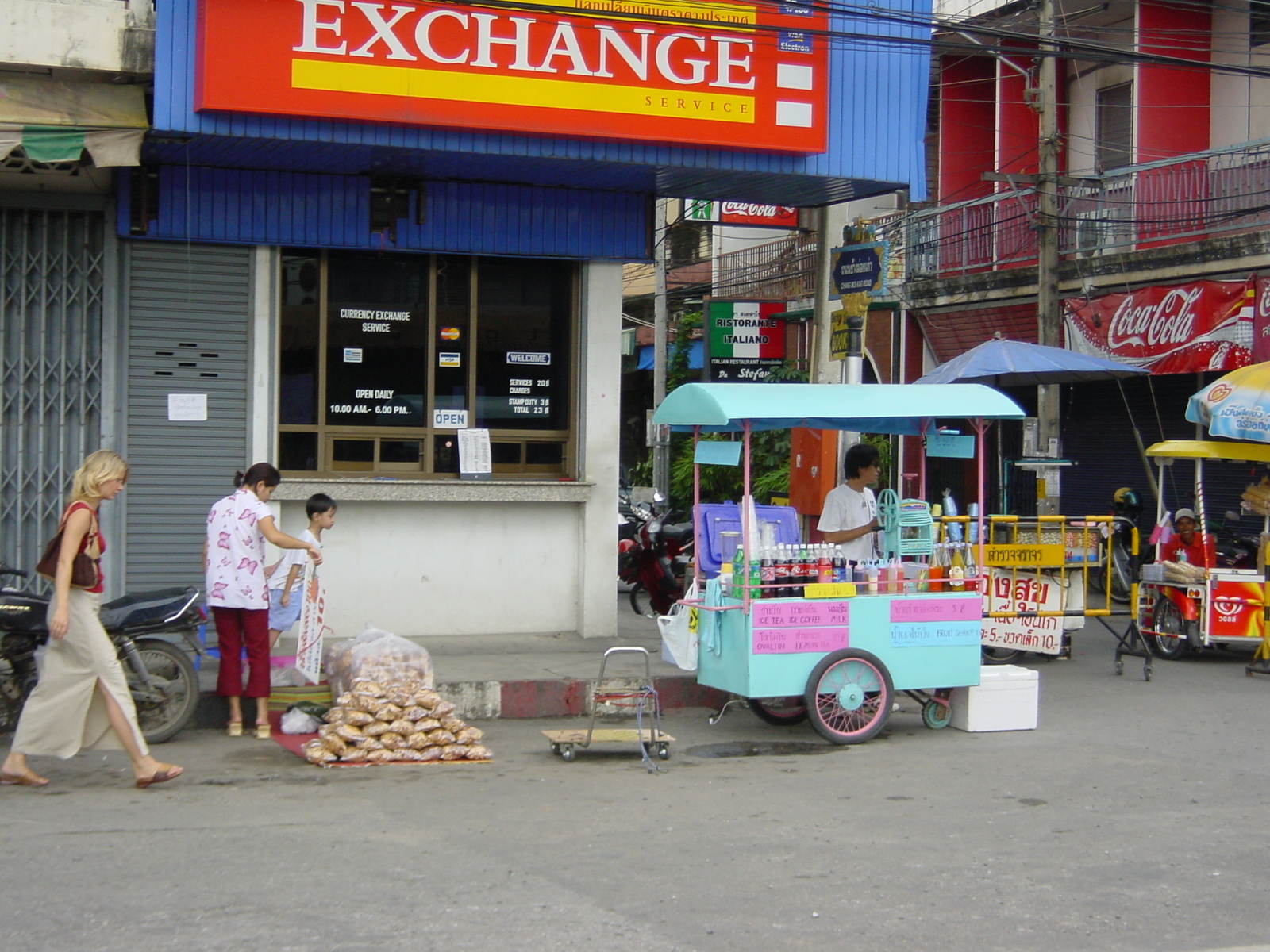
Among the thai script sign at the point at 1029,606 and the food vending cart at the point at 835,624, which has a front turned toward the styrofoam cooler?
the thai script sign

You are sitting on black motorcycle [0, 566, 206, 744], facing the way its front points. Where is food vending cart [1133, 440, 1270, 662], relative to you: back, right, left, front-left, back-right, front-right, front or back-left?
back

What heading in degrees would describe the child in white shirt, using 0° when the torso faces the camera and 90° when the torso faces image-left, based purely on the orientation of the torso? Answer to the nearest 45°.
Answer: approximately 270°

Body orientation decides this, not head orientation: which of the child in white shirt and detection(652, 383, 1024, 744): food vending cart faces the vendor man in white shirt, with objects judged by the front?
the child in white shirt

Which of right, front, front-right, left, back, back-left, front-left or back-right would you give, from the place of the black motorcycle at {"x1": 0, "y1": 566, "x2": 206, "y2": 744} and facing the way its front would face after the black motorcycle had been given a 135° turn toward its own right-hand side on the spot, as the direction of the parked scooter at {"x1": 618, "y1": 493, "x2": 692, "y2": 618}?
front

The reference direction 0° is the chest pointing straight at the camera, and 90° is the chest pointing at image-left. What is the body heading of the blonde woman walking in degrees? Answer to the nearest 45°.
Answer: approximately 270°

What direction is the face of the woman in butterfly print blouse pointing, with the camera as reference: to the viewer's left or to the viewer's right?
to the viewer's right

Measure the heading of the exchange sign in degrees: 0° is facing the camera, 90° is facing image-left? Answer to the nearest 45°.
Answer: approximately 0°

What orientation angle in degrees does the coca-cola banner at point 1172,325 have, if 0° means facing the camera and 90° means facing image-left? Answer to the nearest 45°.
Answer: approximately 45°

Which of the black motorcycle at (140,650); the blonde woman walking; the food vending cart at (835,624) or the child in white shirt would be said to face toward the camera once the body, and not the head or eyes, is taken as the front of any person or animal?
the food vending cart
